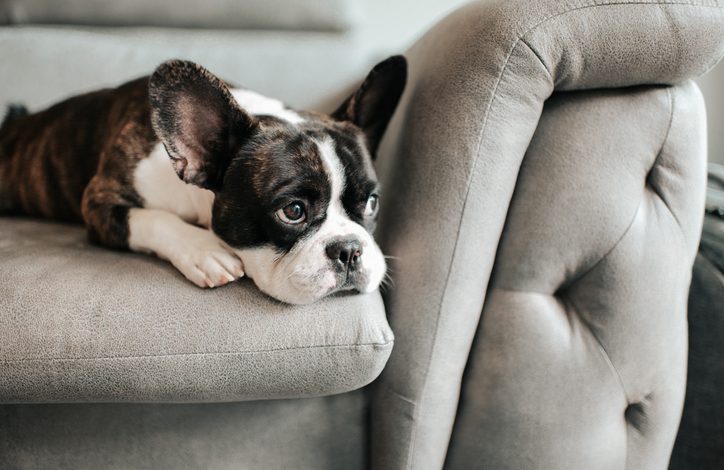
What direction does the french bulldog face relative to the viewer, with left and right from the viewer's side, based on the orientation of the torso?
facing the viewer and to the right of the viewer
